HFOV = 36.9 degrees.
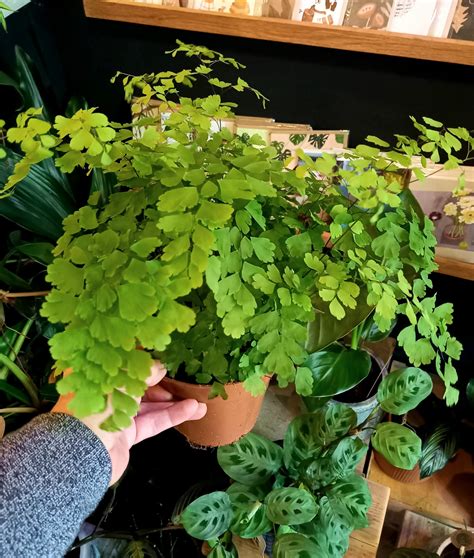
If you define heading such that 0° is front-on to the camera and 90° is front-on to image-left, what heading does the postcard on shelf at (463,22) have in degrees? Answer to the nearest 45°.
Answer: approximately 0°

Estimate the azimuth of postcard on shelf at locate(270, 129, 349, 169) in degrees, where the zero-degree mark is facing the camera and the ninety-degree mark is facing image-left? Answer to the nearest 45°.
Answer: approximately 0°
